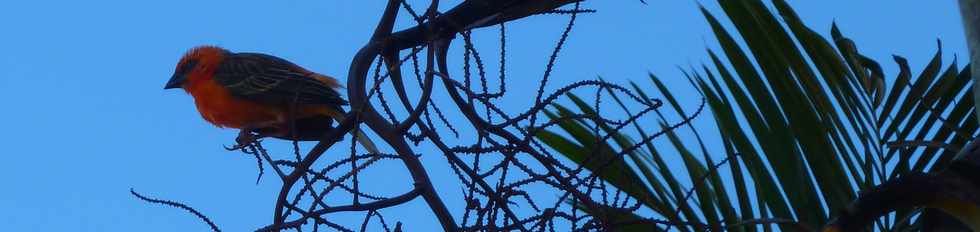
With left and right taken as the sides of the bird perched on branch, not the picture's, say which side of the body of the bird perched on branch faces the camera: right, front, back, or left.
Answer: left
